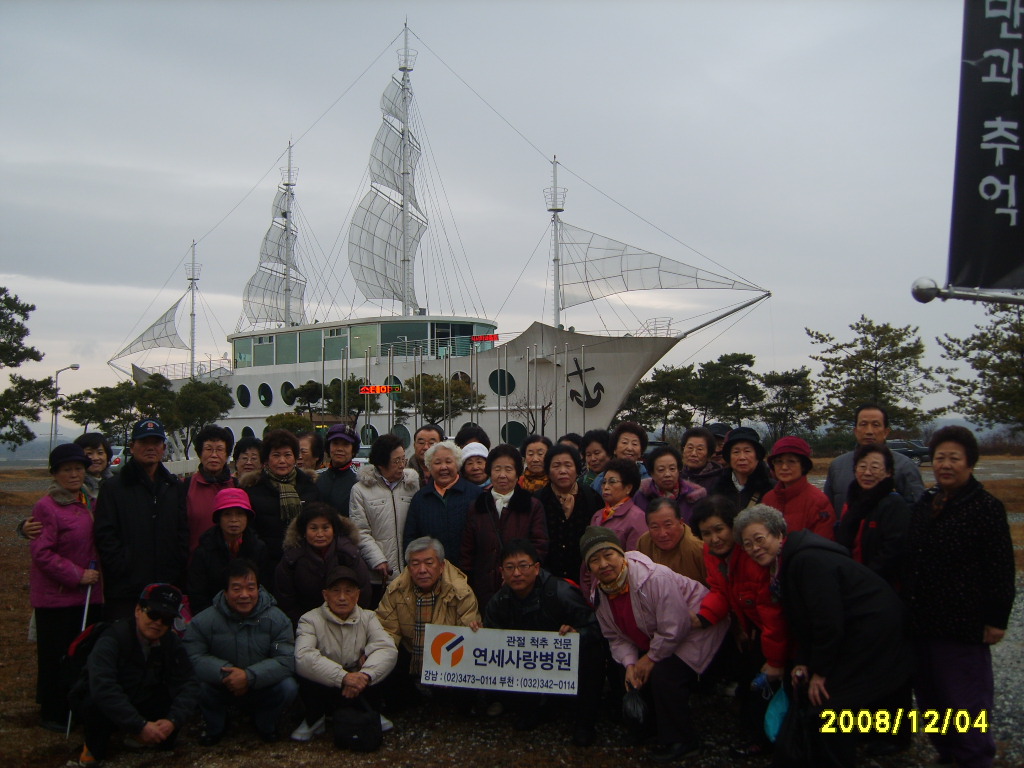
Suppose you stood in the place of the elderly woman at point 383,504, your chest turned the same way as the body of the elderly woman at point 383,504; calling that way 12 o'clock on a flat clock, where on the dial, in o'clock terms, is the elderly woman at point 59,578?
the elderly woman at point 59,578 is roughly at 4 o'clock from the elderly woman at point 383,504.

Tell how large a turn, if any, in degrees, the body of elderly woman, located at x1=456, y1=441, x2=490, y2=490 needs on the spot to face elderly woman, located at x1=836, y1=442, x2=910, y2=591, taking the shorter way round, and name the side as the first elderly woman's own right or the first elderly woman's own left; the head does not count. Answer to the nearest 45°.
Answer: approximately 45° to the first elderly woman's own left

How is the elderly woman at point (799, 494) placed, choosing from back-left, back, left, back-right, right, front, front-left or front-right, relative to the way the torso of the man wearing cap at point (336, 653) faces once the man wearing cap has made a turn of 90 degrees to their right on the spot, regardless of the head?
back

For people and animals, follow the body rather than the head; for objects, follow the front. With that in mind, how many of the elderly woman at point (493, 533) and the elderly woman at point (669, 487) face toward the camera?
2

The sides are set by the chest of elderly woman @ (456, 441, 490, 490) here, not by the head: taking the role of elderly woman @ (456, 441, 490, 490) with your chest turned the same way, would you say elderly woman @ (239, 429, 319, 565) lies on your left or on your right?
on your right

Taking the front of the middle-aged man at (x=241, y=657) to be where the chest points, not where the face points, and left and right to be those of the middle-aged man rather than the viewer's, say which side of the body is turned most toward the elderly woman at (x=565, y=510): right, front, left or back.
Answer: left

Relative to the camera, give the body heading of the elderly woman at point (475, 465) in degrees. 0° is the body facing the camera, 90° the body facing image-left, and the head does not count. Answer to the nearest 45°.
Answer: approximately 0°

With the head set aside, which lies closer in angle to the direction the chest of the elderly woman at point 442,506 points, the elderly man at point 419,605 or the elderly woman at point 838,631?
the elderly man

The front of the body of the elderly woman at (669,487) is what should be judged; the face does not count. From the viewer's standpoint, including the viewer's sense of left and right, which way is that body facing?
facing the viewer

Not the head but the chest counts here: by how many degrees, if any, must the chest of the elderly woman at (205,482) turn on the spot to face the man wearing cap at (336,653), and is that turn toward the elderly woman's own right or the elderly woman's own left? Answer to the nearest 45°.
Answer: approximately 45° to the elderly woman's own left

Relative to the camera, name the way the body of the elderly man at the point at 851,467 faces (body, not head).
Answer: toward the camera

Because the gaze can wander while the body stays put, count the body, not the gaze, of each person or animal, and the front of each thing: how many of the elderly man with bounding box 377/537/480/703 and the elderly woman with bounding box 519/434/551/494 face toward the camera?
2

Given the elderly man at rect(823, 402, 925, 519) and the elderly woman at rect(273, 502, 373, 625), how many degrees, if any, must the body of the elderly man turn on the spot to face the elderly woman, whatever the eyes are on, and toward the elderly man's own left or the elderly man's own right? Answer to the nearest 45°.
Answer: approximately 45° to the elderly man's own right

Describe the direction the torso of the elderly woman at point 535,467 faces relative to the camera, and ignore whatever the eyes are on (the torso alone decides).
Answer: toward the camera
